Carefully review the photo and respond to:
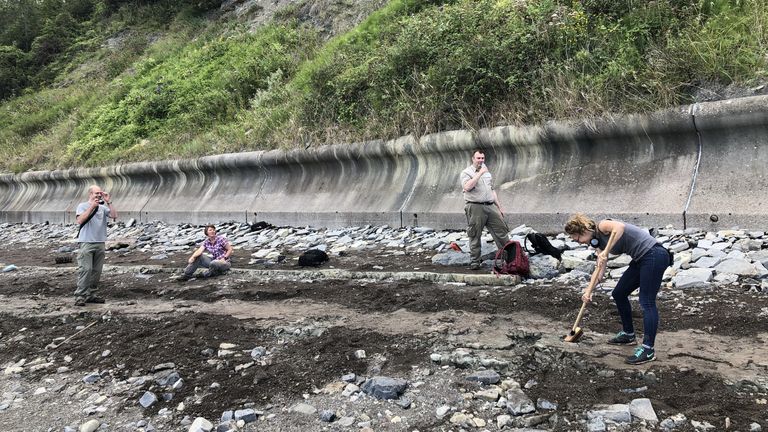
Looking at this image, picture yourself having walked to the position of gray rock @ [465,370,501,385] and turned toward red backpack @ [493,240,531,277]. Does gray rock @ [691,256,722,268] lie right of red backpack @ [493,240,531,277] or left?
right

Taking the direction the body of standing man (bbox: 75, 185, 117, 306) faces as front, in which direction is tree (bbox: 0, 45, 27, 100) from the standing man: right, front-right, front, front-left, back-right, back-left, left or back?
back-left

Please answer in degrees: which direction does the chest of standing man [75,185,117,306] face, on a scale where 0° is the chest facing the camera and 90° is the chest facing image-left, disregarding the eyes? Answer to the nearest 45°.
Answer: approximately 315°

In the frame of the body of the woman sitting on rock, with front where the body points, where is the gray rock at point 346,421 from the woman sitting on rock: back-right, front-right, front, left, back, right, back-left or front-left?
front-left

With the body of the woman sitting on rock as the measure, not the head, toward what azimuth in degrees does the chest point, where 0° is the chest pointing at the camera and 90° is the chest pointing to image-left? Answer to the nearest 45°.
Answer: approximately 45°

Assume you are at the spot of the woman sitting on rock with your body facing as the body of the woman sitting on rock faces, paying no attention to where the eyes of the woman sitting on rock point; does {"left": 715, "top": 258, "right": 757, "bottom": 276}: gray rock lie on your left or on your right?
on your left

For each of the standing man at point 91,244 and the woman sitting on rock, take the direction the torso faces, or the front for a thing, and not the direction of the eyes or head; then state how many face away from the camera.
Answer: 0

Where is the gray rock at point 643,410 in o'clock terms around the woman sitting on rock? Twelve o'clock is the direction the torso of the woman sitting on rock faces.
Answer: The gray rock is roughly at 10 o'clock from the woman sitting on rock.

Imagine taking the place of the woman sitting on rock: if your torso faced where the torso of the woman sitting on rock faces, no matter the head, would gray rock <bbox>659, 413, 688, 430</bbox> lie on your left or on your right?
on your left

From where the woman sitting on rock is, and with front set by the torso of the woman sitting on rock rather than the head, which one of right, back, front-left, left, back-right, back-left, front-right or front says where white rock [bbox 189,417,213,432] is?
front-left

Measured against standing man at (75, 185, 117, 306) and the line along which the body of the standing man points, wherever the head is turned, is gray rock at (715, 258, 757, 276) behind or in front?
in front

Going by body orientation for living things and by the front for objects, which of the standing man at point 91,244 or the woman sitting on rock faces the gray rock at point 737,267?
the standing man

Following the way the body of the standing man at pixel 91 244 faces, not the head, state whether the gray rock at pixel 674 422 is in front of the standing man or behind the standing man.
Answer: in front

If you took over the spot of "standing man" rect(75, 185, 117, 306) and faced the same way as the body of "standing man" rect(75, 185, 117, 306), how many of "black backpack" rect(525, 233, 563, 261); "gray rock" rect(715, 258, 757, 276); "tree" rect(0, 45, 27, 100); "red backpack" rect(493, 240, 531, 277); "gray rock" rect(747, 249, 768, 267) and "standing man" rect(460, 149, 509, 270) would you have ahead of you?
5

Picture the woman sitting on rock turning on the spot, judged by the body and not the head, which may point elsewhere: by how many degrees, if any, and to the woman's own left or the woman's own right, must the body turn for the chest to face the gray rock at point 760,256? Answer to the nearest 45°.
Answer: approximately 90° to the woman's own left

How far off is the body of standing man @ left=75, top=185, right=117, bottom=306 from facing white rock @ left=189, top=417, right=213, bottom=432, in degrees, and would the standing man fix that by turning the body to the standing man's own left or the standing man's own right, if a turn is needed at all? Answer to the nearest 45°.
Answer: approximately 45° to the standing man's own right

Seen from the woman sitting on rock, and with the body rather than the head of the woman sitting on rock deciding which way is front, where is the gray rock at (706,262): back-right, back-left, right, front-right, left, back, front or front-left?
left

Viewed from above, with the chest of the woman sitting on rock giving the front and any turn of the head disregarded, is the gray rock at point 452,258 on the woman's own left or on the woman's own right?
on the woman's own left

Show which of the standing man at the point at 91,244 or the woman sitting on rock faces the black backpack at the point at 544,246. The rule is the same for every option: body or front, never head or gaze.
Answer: the standing man
